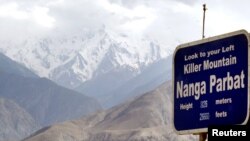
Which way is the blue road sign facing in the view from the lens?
facing the viewer and to the left of the viewer
